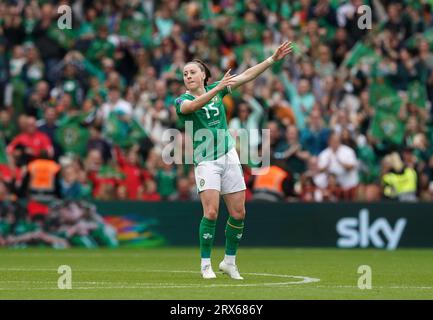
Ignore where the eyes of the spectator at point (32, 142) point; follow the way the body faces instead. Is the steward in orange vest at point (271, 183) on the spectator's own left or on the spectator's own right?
on the spectator's own left

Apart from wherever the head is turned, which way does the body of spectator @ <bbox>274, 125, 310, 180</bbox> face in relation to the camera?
toward the camera

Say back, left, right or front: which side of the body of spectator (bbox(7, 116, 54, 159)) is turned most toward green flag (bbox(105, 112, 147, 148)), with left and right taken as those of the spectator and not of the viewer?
left

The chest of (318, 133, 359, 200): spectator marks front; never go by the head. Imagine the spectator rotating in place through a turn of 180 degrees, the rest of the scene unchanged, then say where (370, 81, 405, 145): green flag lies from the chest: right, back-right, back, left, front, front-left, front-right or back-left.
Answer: front-right

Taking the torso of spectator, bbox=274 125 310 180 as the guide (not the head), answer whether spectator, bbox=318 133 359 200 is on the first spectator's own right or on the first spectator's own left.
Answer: on the first spectator's own left

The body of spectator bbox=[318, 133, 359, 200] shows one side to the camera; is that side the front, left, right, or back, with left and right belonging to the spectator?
front

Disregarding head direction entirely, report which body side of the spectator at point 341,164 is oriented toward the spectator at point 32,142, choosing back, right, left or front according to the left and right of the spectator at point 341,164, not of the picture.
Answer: right

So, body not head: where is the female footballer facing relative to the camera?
toward the camera

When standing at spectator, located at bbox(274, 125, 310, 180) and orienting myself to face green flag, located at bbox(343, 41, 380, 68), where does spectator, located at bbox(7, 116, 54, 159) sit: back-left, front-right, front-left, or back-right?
back-left

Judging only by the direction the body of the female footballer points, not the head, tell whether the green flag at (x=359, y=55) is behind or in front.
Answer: behind
